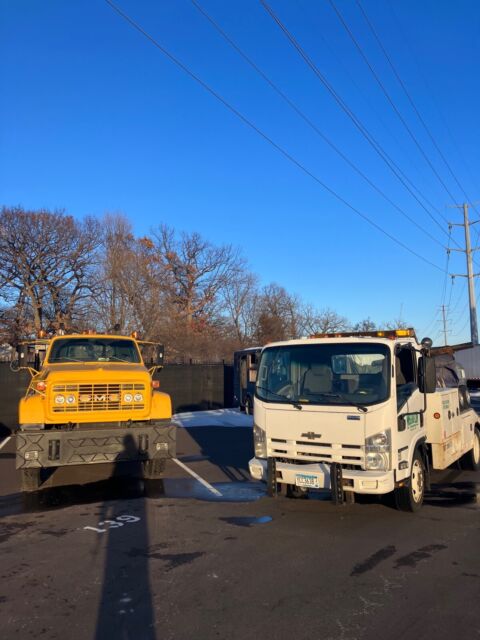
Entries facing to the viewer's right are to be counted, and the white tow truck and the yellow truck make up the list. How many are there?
0

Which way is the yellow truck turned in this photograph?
toward the camera

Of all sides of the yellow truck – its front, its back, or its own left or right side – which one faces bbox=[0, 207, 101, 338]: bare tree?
back

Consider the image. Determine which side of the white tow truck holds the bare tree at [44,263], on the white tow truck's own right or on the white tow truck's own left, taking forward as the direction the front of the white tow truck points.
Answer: on the white tow truck's own right

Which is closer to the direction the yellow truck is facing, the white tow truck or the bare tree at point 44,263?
the white tow truck

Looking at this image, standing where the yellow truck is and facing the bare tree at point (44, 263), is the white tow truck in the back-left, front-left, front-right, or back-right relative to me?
back-right

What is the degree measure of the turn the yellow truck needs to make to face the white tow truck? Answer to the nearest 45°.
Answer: approximately 45° to its left

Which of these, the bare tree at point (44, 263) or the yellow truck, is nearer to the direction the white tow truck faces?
the yellow truck

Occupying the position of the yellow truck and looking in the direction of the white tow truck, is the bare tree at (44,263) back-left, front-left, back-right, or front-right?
back-left

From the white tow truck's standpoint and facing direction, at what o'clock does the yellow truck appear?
The yellow truck is roughly at 2 o'clock from the white tow truck.

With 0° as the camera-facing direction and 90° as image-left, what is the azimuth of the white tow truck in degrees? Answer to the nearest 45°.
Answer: approximately 45°
